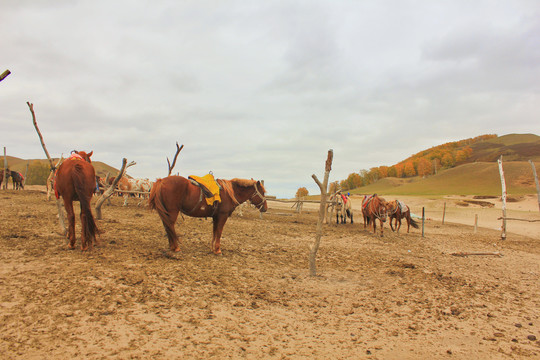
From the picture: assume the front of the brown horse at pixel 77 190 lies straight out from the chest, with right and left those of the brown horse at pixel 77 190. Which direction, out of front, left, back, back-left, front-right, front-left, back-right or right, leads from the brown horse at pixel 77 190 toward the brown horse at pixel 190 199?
right

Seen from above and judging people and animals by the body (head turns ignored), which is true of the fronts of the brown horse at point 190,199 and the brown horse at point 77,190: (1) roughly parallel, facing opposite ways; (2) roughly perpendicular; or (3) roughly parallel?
roughly perpendicular

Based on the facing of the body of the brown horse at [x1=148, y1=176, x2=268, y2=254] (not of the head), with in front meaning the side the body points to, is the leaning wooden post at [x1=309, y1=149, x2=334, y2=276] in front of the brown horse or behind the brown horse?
in front

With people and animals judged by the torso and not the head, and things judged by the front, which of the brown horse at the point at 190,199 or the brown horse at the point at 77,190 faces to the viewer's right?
the brown horse at the point at 190,199

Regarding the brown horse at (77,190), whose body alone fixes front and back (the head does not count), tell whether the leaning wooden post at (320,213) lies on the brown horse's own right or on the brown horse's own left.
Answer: on the brown horse's own right

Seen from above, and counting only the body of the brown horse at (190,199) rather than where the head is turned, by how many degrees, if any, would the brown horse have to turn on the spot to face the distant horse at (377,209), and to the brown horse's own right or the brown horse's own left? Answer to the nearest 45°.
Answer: approximately 45° to the brown horse's own left

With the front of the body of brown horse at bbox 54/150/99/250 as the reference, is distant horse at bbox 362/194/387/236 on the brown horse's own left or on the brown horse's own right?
on the brown horse's own right

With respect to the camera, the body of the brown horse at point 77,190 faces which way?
away from the camera

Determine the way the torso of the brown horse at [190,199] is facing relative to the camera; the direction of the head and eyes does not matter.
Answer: to the viewer's right

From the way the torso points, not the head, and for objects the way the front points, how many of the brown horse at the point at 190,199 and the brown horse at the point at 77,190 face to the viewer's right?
1

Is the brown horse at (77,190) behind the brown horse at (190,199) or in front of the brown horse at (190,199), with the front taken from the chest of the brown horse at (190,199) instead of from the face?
behind
